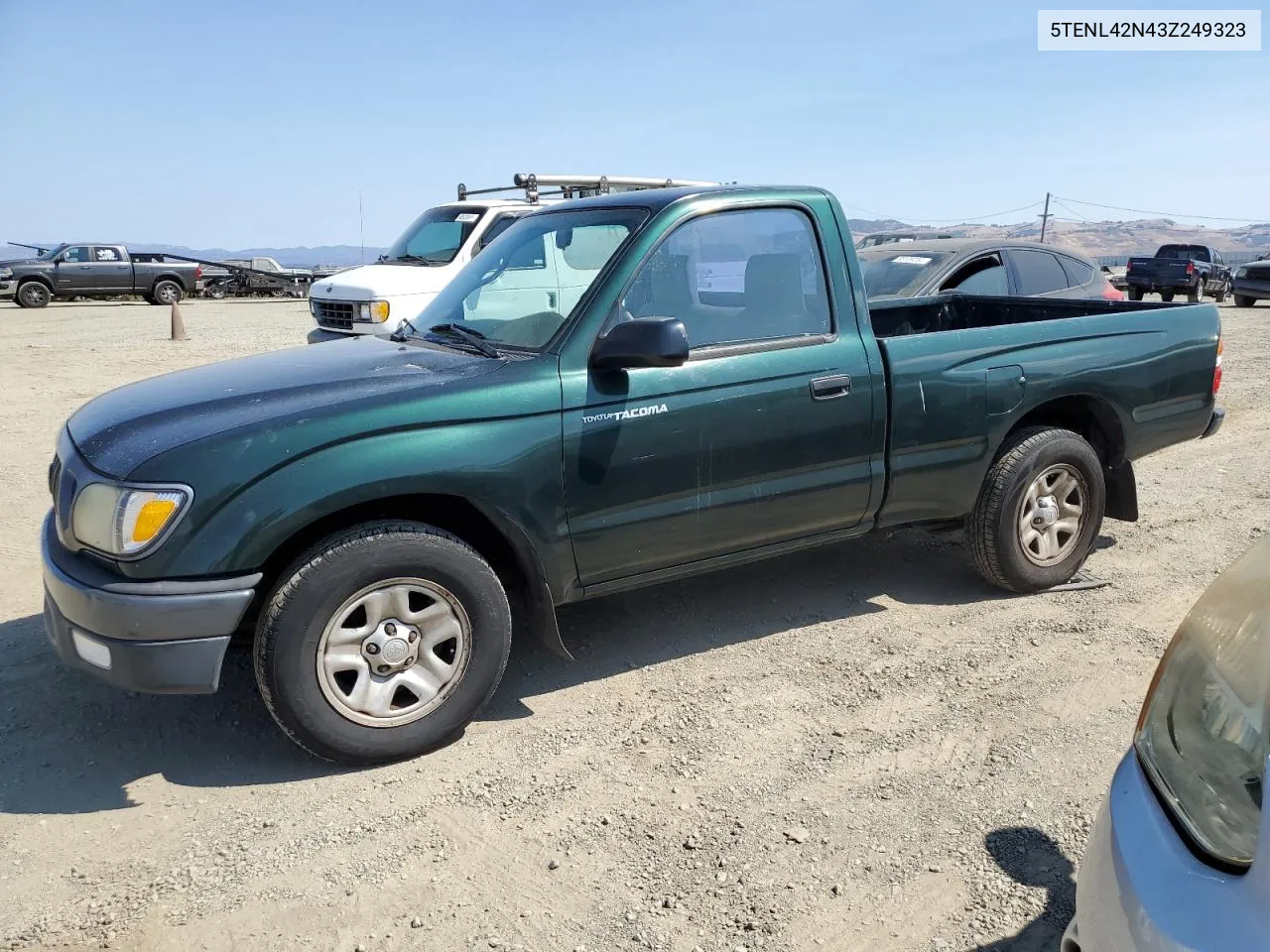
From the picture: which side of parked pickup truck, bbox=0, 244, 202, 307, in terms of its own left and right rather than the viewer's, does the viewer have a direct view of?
left

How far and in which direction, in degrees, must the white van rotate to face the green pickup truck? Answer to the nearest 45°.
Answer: approximately 45° to its left

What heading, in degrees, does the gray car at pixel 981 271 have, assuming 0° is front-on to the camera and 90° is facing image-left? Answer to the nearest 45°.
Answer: approximately 45°

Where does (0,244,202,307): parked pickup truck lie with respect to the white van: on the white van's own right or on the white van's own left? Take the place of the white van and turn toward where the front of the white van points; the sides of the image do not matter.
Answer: on the white van's own right

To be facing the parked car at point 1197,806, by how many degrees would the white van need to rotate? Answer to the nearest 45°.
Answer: approximately 45° to its left

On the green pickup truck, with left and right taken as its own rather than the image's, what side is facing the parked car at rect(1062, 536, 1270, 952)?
left
